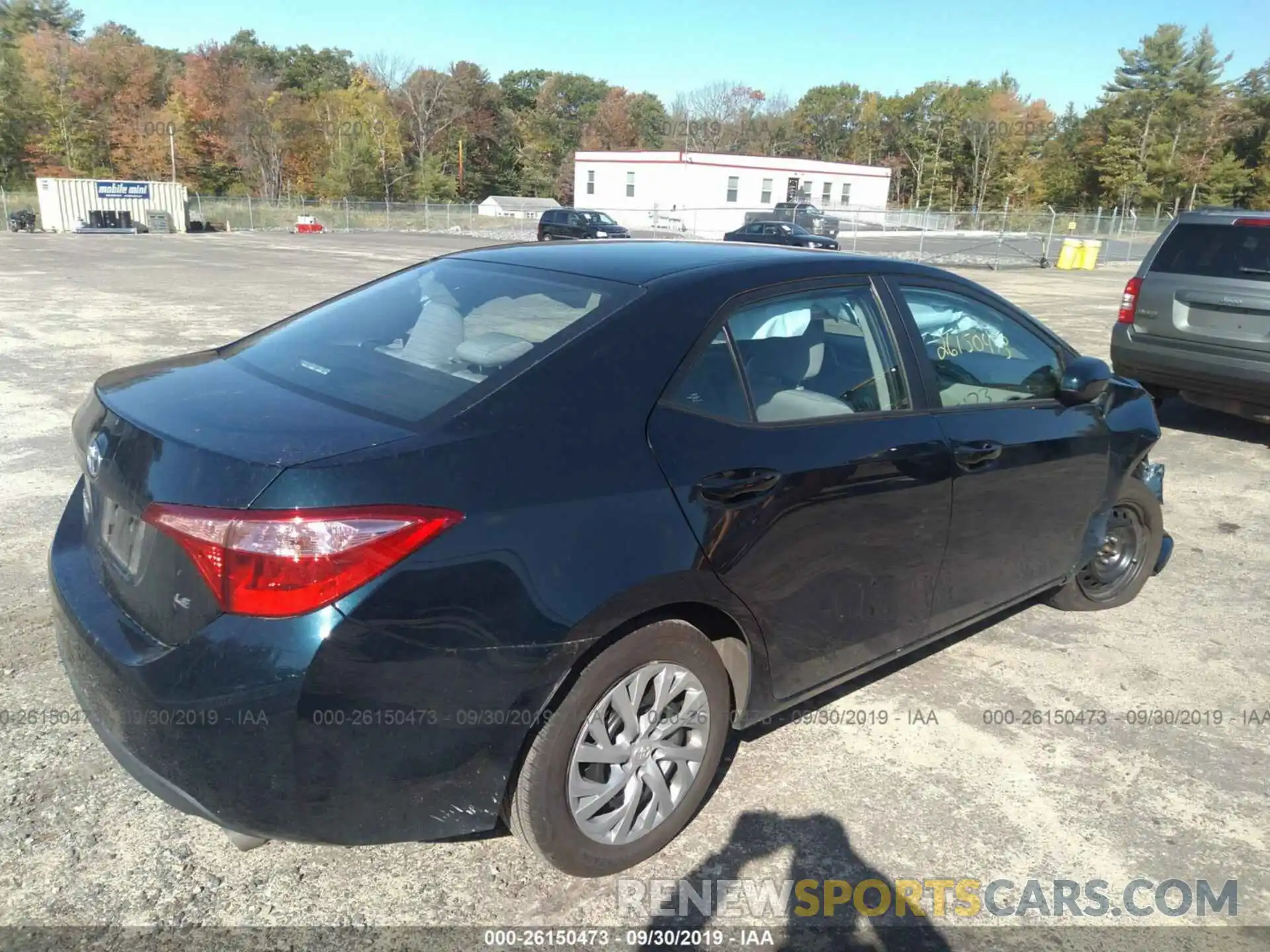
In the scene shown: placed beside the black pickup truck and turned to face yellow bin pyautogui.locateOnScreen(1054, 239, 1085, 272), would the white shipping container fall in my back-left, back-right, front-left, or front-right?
back-right

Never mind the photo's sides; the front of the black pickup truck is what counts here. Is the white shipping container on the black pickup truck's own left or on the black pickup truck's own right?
on the black pickup truck's own right

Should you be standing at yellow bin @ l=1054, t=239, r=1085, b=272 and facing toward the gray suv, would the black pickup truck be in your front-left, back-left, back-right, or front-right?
back-right

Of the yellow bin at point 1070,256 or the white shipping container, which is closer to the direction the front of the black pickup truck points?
the yellow bin
